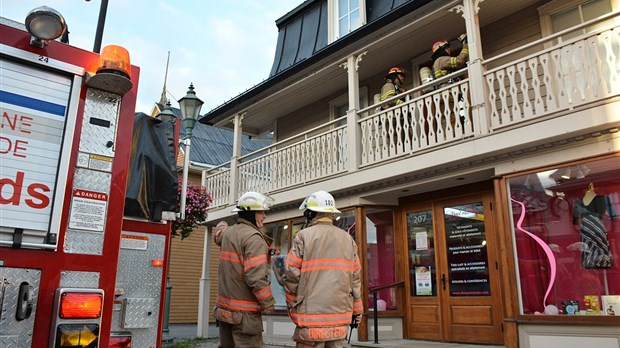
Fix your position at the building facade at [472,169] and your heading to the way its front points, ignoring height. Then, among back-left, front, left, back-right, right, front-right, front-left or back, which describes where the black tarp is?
front

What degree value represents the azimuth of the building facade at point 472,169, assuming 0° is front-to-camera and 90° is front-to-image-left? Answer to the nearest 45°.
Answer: approximately 45°

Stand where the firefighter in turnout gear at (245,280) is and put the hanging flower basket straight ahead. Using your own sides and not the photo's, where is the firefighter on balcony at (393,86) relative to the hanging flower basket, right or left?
right

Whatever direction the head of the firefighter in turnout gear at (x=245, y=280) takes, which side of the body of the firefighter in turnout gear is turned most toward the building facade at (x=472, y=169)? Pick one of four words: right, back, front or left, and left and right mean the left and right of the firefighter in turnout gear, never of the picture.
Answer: front

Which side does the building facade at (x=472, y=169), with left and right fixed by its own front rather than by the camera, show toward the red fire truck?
front

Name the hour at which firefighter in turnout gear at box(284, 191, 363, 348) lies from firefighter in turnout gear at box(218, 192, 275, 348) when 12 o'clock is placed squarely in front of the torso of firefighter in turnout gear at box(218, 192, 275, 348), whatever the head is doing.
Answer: firefighter in turnout gear at box(284, 191, 363, 348) is roughly at 2 o'clock from firefighter in turnout gear at box(218, 192, 275, 348).

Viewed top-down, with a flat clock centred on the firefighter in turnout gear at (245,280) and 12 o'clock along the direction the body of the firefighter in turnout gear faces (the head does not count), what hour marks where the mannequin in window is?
The mannequin in window is roughly at 1 o'clock from the firefighter in turnout gear.

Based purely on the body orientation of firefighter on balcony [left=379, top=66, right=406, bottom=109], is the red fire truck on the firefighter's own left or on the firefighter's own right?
on the firefighter's own right

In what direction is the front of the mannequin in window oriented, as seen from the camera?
facing the viewer and to the left of the viewer

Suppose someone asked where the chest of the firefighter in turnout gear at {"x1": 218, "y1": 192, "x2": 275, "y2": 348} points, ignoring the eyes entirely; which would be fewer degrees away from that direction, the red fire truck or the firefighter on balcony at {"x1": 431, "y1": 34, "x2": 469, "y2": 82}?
the firefighter on balcony

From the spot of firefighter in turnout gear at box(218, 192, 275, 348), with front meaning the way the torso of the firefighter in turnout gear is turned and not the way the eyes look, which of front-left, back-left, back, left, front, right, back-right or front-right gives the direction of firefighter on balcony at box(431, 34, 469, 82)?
front
